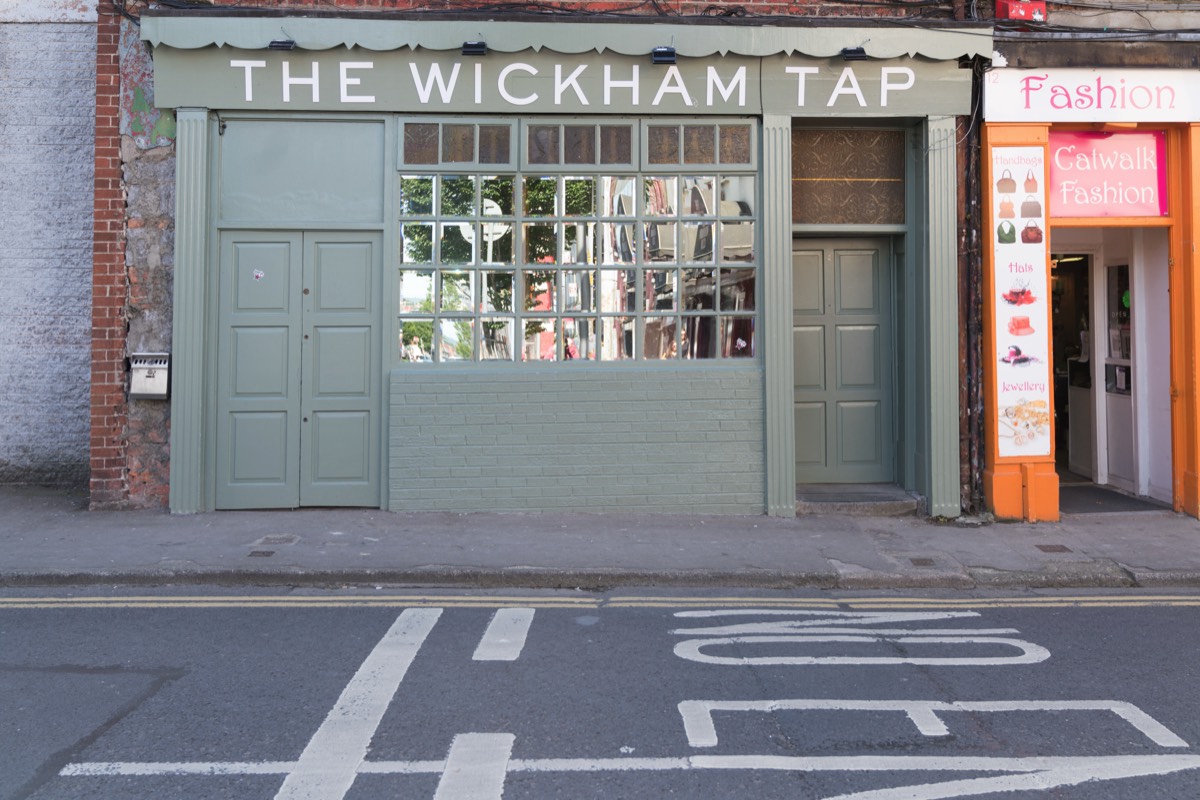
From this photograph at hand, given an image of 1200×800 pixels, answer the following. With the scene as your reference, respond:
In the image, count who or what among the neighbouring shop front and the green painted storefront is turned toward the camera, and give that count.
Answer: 2

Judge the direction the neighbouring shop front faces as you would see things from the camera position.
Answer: facing the viewer

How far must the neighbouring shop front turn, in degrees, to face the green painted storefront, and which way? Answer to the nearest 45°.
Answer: approximately 45° to its right

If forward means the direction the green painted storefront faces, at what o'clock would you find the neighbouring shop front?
The neighbouring shop front is roughly at 9 o'clock from the green painted storefront.

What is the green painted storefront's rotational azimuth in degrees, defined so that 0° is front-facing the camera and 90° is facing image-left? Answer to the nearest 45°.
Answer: approximately 0°
